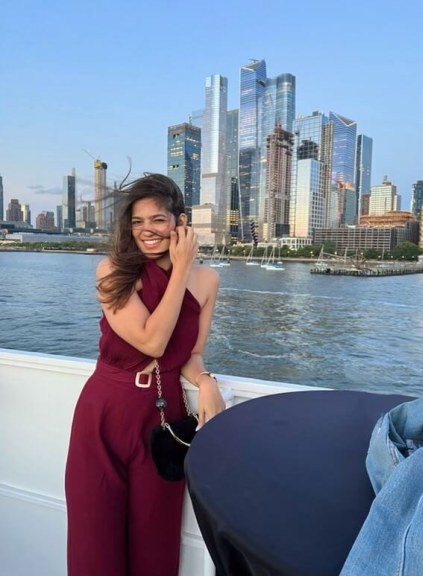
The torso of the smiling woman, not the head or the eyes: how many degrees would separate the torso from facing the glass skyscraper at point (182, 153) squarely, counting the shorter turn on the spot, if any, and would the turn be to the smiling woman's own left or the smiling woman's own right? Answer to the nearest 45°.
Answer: approximately 180°

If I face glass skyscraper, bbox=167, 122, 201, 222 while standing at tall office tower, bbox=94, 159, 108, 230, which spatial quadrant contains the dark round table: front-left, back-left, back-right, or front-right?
front-right

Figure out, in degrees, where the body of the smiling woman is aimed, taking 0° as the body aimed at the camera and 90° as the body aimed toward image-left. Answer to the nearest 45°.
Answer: approximately 0°
